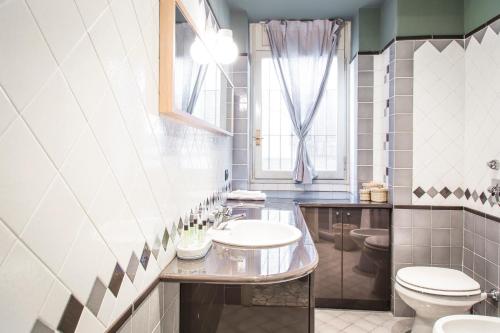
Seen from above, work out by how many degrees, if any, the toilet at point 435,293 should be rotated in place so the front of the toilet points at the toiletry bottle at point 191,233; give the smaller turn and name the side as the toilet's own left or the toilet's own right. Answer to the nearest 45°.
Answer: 0° — it already faces it

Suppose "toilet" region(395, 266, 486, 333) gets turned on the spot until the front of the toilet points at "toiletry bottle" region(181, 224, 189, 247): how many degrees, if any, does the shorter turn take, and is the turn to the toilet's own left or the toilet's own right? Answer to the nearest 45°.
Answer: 0° — it already faces it

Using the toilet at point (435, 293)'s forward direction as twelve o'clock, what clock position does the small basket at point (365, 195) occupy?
The small basket is roughly at 3 o'clock from the toilet.

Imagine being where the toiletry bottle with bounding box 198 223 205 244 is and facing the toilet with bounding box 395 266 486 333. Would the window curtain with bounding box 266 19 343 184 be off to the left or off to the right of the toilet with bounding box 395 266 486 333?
left
